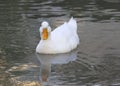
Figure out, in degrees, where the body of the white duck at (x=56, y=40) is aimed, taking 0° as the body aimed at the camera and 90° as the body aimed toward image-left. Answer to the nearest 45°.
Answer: approximately 45°
